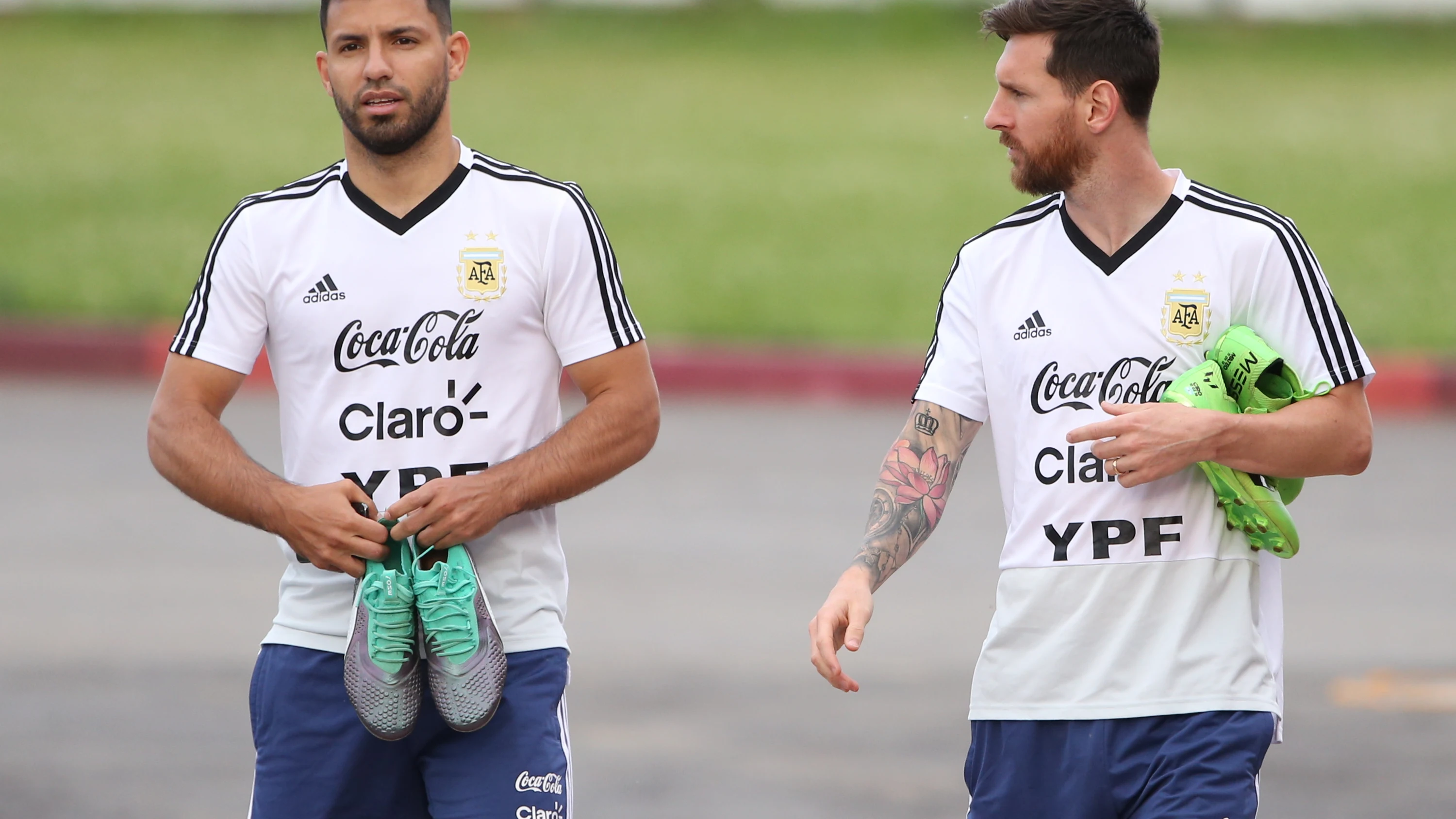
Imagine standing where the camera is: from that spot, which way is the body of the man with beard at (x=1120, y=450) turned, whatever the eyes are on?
toward the camera

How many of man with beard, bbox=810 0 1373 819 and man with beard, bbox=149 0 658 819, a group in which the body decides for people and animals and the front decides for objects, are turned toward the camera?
2

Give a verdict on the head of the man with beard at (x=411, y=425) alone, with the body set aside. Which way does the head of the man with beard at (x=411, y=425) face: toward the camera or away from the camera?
toward the camera

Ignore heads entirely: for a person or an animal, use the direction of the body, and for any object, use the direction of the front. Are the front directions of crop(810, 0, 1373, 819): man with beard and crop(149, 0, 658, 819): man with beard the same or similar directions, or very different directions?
same or similar directions

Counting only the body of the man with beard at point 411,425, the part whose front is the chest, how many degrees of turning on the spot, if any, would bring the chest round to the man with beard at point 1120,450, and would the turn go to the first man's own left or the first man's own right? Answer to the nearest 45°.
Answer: approximately 90° to the first man's own left

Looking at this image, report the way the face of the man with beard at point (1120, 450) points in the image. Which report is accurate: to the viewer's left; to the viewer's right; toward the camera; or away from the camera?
to the viewer's left

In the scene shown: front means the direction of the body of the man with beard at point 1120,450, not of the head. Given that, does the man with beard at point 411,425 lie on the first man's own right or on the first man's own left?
on the first man's own right
